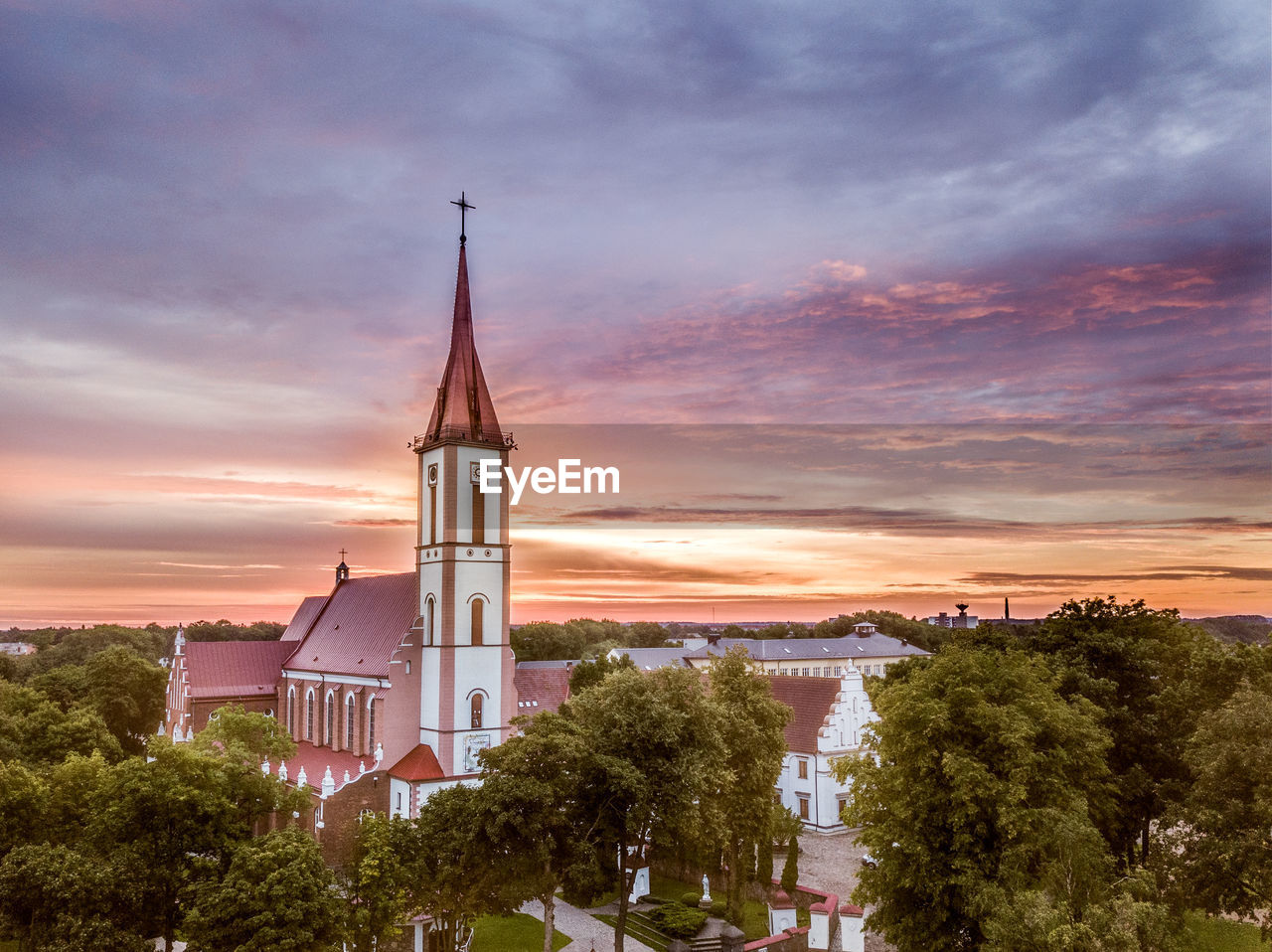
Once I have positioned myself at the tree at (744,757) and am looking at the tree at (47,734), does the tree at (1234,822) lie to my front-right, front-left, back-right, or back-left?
back-left

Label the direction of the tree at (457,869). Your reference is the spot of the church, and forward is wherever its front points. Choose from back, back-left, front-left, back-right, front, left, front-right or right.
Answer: front-right

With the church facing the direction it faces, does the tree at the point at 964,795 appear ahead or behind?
ahead

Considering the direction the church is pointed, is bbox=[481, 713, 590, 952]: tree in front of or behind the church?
in front

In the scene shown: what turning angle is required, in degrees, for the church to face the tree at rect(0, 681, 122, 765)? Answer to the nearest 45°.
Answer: approximately 135° to its right

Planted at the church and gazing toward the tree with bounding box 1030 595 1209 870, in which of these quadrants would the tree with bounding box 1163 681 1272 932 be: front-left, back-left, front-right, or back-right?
front-right

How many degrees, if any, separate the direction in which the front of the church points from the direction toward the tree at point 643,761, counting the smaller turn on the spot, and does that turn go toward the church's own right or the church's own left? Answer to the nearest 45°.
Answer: approximately 45° to the church's own right

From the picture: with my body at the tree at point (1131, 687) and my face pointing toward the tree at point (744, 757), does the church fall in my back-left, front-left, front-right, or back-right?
front-right

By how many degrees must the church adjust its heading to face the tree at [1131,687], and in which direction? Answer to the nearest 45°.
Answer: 0° — it already faces it

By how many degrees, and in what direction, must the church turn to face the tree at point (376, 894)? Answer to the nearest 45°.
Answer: approximately 45° to its right

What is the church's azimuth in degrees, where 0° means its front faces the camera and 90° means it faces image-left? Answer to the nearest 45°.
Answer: approximately 315°
